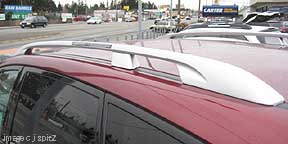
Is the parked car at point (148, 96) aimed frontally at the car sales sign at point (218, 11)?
no

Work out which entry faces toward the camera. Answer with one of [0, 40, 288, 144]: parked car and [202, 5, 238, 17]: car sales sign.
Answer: the car sales sign

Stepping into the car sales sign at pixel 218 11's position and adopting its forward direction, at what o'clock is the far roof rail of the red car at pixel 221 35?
The far roof rail of the red car is roughly at 12 o'clock from the car sales sign.

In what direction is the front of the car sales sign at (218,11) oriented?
toward the camera

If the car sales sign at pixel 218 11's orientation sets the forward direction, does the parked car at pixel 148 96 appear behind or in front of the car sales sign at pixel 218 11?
in front

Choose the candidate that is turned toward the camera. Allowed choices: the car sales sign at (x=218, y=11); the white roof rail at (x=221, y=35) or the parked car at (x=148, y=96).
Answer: the car sales sign
